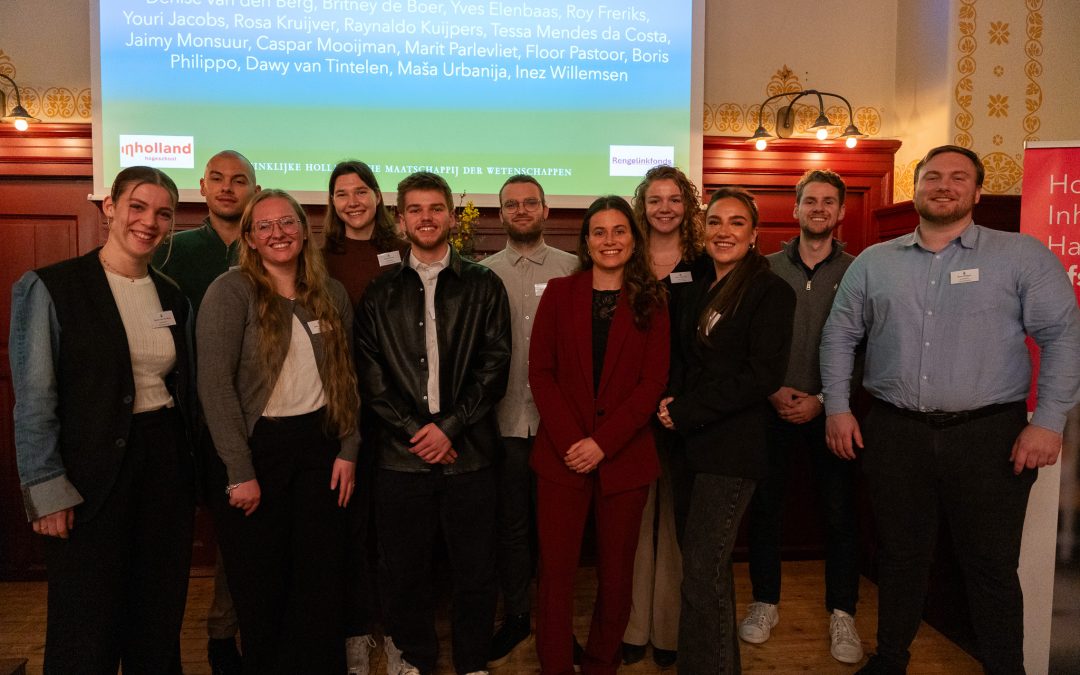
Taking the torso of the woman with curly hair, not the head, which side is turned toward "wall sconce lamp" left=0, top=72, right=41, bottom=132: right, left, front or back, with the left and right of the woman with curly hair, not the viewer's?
right

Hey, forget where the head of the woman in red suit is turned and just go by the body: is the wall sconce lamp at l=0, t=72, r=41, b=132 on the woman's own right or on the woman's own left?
on the woman's own right

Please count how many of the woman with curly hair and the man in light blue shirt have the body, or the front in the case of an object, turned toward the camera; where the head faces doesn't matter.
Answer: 2

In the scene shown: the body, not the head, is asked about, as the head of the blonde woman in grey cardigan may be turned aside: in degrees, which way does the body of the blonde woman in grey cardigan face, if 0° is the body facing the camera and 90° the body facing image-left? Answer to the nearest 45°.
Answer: approximately 315°

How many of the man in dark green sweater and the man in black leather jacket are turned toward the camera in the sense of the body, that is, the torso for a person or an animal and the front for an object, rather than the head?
2

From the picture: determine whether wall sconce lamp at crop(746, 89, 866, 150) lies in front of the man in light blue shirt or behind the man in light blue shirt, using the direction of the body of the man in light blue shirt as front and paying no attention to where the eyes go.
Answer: behind

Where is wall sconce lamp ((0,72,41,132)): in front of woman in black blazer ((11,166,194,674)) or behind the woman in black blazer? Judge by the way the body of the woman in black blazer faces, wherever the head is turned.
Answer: behind

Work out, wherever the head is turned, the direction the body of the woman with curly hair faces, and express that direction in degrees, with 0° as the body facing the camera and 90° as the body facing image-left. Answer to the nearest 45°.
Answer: approximately 0°
